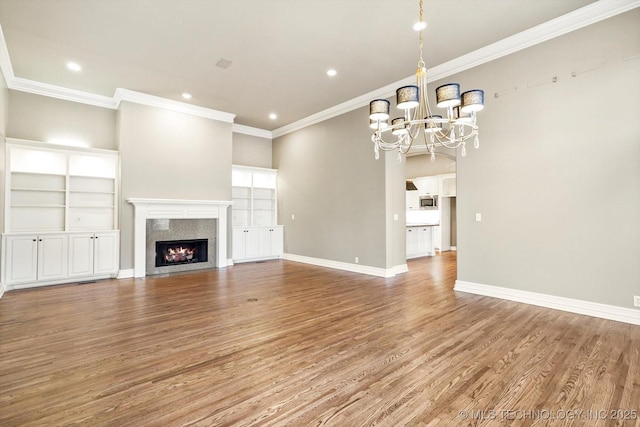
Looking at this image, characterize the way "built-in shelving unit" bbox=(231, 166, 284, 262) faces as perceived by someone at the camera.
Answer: facing the viewer and to the right of the viewer

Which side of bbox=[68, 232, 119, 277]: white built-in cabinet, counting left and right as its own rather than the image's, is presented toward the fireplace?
left

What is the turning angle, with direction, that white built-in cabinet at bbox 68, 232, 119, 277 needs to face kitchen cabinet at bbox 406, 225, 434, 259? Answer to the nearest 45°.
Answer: approximately 90° to its left

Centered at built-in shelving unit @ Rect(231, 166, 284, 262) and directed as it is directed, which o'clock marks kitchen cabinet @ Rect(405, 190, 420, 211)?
The kitchen cabinet is roughly at 10 o'clock from the built-in shelving unit.

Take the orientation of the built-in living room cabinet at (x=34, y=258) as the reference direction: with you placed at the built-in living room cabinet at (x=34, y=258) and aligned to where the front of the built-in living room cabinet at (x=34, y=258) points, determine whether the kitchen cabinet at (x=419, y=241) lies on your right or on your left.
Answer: on your left

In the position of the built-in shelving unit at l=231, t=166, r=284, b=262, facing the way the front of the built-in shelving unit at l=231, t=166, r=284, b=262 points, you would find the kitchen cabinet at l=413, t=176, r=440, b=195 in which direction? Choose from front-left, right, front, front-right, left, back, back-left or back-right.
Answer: front-left

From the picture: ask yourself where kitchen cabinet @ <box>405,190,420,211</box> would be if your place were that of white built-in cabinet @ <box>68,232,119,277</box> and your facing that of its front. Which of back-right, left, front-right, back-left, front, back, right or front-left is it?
left

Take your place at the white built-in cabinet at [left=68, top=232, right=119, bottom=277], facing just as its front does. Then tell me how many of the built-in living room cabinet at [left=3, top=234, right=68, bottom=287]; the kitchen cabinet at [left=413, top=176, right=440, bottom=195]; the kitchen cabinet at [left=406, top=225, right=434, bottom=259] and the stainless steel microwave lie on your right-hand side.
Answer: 1

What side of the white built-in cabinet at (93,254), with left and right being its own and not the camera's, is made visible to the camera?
front

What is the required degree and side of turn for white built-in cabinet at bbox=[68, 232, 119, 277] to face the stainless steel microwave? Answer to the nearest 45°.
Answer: approximately 90° to its left

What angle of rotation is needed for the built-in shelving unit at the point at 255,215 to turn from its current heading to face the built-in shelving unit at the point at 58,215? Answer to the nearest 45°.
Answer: approximately 90° to its right

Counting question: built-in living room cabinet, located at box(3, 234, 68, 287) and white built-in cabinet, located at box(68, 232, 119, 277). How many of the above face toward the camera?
2

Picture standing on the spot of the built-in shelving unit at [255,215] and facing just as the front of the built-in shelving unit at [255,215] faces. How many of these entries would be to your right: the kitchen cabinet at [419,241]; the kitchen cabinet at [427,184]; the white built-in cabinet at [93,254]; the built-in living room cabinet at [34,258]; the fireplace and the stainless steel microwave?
3
